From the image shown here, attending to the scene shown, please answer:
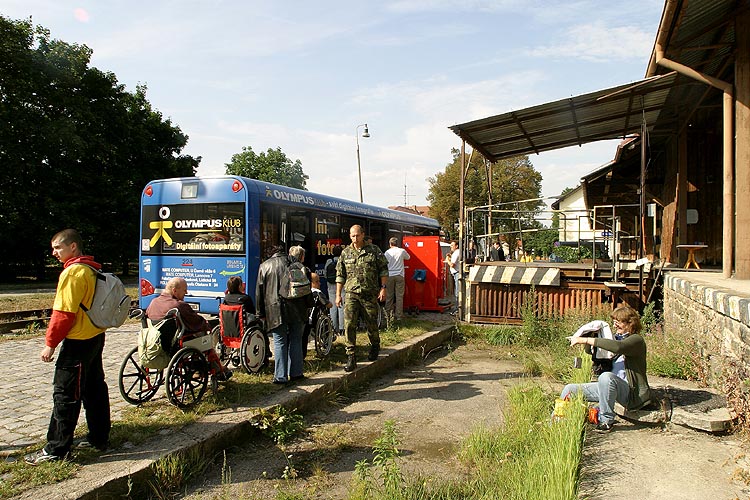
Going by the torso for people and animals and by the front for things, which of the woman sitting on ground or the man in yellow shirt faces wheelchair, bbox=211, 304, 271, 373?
the woman sitting on ground

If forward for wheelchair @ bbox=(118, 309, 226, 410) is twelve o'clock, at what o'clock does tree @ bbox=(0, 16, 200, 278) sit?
The tree is roughly at 10 o'clock from the wheelchair.

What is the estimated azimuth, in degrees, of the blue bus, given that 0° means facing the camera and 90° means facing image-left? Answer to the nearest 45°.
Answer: approximately 225°

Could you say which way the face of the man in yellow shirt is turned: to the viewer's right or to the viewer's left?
to the viewer's left

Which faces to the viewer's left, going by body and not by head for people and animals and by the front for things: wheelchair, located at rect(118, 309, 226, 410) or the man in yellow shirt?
the man in yellow shirt

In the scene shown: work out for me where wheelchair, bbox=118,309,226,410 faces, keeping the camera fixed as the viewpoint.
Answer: facing away from the viewer and to the right of the viewer

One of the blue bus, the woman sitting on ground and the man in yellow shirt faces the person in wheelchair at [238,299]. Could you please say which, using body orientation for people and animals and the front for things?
the woman sitting on ground

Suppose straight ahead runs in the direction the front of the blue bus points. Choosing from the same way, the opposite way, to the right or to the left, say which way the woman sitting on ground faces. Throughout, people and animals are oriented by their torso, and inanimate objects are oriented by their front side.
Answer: to the left

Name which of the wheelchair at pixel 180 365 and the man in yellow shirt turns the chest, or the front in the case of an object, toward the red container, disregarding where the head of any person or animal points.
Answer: the wheelchair

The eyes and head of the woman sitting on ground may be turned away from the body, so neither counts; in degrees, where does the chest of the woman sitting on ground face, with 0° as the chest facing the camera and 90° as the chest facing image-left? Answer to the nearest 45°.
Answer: approximately 90°

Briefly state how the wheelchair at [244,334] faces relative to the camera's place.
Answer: facing away from the viewer and to the right of the viewer
